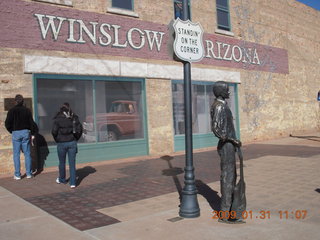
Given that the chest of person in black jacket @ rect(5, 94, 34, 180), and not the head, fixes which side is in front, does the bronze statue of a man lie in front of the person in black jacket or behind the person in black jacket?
behind

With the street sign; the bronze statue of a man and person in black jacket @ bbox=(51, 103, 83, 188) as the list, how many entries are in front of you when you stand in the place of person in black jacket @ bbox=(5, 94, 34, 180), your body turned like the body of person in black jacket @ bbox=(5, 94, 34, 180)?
0

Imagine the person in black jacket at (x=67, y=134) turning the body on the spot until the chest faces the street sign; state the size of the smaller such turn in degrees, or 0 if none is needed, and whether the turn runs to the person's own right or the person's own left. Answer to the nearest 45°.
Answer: approximately 135° to the person's own right

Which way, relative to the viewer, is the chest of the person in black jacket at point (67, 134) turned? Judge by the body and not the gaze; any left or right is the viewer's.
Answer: facing away from the viewer

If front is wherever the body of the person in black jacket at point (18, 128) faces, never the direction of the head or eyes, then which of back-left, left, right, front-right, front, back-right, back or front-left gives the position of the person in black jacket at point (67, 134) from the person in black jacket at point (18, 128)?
back-right

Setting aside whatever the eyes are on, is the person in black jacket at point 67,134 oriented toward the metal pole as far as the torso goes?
no

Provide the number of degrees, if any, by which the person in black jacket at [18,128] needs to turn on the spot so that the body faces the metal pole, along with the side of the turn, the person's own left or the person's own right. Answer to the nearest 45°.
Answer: approximately 135° to the person's own right

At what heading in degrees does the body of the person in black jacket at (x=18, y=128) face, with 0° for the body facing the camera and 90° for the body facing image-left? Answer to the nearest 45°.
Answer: approximately 180°

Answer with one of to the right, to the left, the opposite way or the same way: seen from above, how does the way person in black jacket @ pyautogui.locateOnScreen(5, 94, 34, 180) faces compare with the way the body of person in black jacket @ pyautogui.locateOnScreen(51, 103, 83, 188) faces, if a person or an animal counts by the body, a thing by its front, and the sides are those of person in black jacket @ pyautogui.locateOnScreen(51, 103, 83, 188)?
the same way

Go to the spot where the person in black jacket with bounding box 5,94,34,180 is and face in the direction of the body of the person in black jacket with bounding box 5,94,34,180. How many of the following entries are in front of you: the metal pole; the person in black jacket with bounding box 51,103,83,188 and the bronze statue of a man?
0

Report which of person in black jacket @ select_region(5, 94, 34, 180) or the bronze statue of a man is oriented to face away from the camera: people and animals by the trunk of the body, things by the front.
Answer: the person in black jacket
